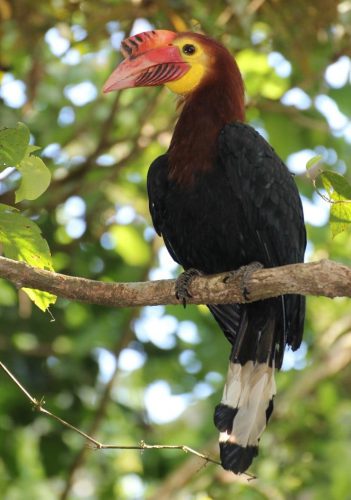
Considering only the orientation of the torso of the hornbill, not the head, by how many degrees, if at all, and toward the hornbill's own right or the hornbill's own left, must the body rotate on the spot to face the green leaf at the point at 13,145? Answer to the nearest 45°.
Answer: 0° — it already faces it

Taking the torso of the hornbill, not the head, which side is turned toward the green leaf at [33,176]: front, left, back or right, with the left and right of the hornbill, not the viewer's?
front

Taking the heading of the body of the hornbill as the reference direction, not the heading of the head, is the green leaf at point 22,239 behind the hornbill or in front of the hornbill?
in front
